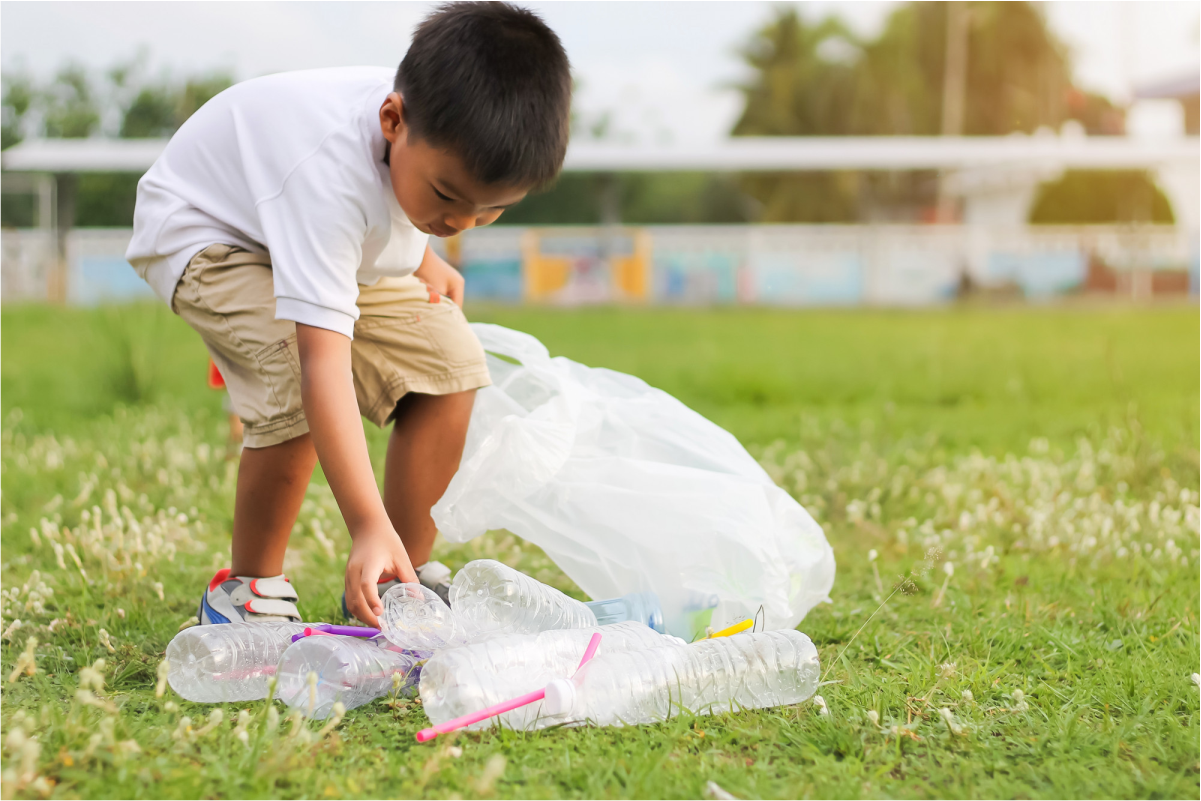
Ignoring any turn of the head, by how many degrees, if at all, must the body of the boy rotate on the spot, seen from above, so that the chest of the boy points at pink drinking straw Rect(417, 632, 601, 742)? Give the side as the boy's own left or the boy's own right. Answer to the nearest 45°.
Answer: approximately 45° to the boy's own right

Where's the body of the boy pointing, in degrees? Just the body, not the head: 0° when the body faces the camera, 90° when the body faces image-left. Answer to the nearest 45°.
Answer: approximately 315°
